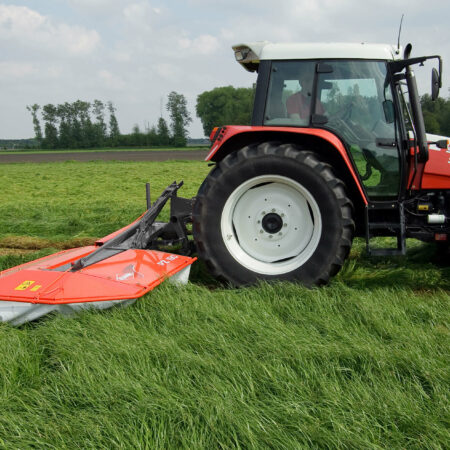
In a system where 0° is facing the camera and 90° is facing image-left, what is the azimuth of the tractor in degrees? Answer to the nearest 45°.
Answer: approximately 270°
